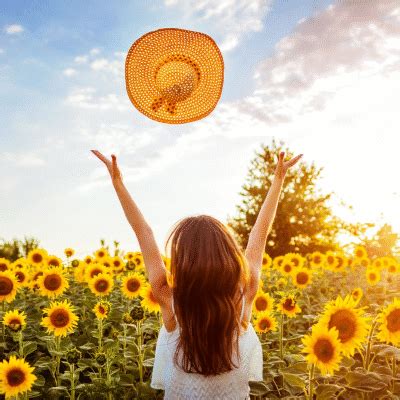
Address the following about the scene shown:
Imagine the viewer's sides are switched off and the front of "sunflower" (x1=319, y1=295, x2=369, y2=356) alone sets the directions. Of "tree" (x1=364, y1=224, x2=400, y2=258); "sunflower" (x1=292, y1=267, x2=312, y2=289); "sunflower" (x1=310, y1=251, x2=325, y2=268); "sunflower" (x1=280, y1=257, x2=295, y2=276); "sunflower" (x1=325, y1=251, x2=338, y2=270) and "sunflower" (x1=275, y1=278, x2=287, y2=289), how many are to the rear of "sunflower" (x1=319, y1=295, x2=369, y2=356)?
6

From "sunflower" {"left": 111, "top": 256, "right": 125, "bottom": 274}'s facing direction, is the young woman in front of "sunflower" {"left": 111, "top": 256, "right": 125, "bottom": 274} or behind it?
in front

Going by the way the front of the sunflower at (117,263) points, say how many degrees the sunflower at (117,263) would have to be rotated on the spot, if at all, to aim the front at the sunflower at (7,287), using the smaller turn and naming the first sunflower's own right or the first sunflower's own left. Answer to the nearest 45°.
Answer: approximately 45° to the first sunflower's own right

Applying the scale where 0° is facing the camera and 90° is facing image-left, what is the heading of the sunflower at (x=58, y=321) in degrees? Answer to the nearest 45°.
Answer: approximately 0°

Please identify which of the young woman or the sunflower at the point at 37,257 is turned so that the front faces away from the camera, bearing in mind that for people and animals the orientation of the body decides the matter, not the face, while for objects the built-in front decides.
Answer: the young woman

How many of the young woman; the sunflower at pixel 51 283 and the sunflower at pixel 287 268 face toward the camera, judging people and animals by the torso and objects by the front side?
2

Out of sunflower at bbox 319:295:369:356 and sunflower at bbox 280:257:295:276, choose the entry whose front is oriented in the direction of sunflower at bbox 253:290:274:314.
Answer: sunflower at bbox 280:257:295:276

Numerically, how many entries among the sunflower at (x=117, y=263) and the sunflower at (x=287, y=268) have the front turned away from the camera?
0

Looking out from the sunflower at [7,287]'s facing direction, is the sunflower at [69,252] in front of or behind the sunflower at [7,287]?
behind

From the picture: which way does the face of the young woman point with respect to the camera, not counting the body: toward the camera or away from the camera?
away from the camera

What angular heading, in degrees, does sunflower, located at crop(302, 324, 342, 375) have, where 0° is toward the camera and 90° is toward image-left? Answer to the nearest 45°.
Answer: approximately 0°
